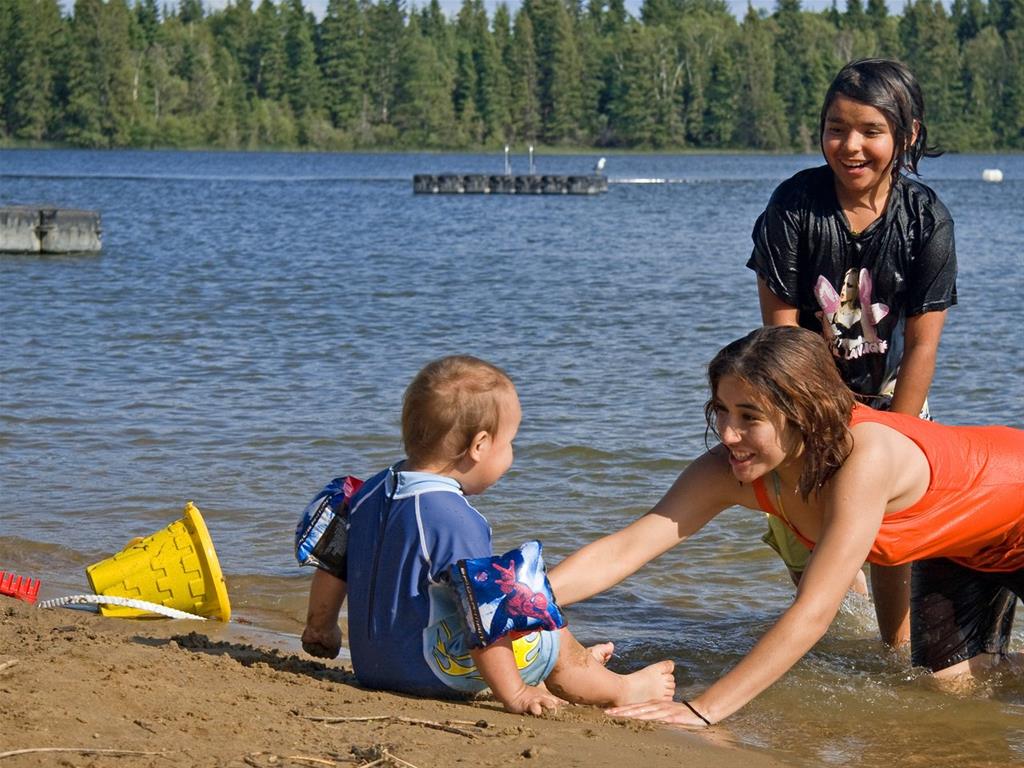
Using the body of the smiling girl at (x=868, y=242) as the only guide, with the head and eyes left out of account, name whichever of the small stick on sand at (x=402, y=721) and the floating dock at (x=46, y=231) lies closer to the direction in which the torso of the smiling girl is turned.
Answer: the small stick on sand

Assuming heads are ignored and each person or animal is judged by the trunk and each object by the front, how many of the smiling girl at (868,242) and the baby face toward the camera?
1

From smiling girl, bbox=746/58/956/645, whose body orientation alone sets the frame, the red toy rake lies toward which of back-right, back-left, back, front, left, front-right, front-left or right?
right

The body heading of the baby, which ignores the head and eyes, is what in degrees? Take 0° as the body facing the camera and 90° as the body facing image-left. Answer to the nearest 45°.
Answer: approximately 225°

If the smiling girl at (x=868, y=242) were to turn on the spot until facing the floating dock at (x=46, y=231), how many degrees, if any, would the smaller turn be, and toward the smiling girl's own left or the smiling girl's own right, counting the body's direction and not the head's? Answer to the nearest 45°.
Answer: approximately 135° to the smiling girl's own right

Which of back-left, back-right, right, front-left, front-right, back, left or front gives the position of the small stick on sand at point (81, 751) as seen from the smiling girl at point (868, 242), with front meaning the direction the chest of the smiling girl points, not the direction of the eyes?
front-right

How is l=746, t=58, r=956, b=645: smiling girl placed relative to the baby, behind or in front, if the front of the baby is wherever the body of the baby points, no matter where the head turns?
in front

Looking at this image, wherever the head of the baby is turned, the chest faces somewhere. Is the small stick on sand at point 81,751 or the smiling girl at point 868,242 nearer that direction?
the smiling girl

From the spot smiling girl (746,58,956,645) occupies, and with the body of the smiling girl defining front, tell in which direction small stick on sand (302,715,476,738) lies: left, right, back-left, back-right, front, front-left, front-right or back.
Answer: front-right

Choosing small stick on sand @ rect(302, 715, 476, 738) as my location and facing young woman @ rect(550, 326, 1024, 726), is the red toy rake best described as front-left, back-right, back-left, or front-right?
back-left

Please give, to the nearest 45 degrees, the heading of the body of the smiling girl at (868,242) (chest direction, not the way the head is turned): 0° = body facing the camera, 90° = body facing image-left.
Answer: approximately 0°

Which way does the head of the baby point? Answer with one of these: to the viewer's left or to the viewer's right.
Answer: to the viewer's right

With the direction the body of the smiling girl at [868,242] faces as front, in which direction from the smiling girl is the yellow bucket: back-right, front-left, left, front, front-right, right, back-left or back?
right

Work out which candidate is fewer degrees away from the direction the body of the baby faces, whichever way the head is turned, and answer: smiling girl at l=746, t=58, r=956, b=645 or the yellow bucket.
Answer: the smiling girl

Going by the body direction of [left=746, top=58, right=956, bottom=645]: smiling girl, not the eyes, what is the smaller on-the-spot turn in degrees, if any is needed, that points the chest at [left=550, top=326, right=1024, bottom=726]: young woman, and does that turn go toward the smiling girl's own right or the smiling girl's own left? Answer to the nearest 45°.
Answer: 0° — they already face them

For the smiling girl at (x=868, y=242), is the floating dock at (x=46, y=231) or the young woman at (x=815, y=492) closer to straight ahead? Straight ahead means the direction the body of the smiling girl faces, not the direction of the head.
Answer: the young woman
